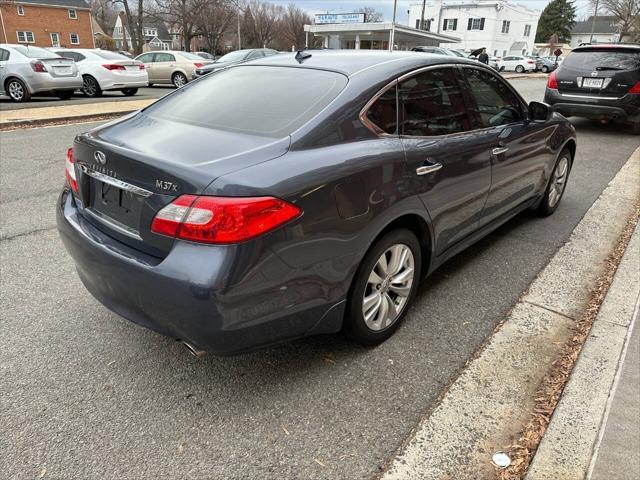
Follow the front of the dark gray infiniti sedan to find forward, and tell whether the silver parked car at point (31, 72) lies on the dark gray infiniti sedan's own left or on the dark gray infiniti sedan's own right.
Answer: on the dark gray infiniti sedan's own left

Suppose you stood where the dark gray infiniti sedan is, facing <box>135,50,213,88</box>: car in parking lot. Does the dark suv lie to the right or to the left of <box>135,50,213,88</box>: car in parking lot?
right

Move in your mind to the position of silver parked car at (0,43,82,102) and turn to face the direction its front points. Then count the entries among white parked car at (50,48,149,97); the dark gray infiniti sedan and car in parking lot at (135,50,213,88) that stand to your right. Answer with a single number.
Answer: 2

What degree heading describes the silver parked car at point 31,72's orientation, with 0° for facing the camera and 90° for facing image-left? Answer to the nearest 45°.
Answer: approximately 135°

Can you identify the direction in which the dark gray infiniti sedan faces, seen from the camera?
facing away from the viewer and to the right of the viewer

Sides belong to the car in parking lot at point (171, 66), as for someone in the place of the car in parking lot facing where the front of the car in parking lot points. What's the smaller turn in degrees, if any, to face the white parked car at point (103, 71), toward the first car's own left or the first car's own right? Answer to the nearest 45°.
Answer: approximately 90° to the first car's own left

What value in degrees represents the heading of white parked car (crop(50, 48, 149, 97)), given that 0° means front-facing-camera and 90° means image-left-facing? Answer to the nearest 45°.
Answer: approximately 135°

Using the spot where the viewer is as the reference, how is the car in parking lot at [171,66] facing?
facing away from the viewer and to the left of the viewer

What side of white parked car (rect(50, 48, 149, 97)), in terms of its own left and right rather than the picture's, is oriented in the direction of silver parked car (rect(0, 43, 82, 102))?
left

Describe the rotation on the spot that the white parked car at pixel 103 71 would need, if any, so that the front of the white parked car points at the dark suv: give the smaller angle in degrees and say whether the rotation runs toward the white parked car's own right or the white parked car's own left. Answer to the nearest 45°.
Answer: approximately 180°
